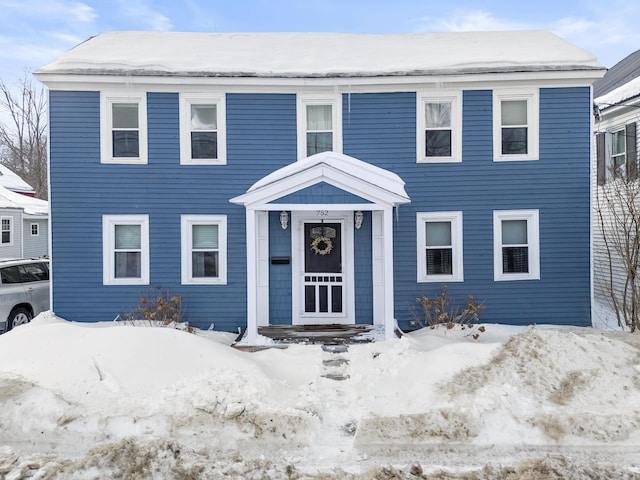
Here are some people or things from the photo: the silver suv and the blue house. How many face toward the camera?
1

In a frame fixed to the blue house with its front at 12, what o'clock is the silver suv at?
The silver suv is roughly at 3 o'clock from the blue house.

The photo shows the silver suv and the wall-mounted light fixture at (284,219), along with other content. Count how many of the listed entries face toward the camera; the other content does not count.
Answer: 1

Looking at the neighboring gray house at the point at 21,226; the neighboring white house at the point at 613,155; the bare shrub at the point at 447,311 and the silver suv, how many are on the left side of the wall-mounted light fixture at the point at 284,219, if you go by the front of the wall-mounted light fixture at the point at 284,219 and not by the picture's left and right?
2

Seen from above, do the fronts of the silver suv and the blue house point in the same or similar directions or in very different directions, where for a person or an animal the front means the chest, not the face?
very different directions

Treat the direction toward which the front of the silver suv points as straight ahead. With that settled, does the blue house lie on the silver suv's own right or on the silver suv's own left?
on the silver suv's own right

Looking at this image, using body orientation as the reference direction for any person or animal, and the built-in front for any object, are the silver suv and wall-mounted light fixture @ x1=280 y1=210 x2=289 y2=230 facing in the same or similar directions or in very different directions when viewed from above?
very different directions

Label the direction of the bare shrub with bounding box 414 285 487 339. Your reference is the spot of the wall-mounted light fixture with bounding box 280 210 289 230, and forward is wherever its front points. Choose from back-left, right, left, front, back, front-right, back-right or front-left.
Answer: left

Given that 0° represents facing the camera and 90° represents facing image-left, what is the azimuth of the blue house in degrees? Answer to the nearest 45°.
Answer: approximately 0°

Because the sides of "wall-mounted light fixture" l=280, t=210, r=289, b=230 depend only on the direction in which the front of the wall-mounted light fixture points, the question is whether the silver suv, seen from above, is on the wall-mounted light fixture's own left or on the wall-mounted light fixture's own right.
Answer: on the wall-mounted light fixture's own right

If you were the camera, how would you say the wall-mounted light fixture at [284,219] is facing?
facing the viewer

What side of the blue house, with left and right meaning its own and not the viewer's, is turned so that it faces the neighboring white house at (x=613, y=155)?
left
